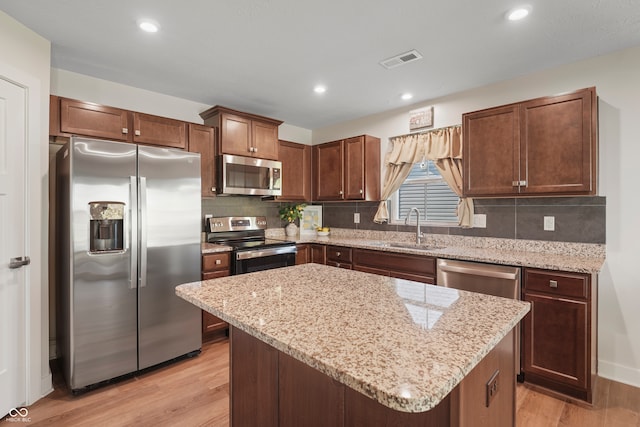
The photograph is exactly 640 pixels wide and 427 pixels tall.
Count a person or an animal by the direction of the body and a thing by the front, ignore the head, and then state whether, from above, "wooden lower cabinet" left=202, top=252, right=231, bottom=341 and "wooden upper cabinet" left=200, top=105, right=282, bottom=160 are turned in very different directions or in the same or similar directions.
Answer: same or similar directions

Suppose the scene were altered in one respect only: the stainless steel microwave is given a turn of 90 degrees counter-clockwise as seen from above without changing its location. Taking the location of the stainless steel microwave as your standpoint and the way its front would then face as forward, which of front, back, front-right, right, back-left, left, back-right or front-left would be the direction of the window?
front-right

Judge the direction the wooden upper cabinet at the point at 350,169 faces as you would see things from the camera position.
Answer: facing the viewer and to the left of the viewer

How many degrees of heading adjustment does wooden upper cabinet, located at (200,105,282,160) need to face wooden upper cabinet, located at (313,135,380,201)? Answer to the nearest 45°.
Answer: approximately 45° to its left

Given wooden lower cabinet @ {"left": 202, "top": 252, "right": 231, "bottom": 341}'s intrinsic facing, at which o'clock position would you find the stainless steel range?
The stainless steel range is roughly at 9 o'clock from the wooden lower cabinet.

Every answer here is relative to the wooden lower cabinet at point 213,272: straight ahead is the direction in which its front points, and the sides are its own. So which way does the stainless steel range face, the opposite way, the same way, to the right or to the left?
the same way

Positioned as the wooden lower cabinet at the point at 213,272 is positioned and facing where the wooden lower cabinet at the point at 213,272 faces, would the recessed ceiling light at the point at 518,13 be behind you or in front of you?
in front

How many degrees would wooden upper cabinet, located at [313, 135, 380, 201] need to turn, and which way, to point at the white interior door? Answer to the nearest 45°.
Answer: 0° — it already faces it

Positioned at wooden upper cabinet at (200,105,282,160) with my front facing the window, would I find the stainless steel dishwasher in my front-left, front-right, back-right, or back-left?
front-right

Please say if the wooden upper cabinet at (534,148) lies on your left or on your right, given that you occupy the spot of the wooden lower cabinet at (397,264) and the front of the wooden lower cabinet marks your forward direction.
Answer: on your left

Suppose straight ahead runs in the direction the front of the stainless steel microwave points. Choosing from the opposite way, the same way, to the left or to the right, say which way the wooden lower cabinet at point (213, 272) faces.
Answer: the same way

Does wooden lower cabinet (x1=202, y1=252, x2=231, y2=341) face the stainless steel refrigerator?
no

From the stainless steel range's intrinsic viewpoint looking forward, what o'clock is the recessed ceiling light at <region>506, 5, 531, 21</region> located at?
The recessed ceiling light is roughly at 12 o'clock from the stainless steel range.

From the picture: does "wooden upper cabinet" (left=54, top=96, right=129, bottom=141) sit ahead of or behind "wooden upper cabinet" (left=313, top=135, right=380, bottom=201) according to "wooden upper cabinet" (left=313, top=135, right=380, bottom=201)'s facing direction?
ahead

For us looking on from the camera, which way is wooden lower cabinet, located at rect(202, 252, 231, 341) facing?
facing the viewer and to the right of the viewer

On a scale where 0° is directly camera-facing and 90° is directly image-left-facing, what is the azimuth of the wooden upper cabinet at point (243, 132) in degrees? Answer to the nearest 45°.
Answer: approximately 315°

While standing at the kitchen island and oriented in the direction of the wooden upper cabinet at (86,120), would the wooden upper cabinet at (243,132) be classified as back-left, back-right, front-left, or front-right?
front-right

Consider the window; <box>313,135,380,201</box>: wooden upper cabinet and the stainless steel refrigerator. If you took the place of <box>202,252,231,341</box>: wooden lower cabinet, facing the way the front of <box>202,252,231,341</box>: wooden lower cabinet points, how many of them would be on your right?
1
